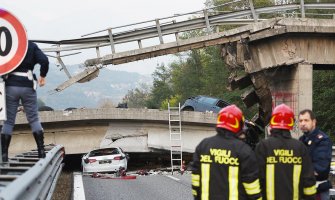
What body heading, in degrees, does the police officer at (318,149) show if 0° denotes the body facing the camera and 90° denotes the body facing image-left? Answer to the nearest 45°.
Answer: approximately 45°

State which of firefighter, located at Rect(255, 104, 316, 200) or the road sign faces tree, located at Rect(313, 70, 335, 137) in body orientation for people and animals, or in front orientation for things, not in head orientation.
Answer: the firefighter

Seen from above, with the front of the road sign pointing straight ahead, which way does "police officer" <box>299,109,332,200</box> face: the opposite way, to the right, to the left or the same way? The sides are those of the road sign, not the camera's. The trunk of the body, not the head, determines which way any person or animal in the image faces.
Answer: to the right

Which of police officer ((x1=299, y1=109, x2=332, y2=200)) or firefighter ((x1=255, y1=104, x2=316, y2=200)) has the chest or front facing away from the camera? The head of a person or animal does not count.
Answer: the firefighter

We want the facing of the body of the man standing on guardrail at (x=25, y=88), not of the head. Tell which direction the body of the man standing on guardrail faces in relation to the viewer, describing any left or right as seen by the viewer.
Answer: facing away from the viewer

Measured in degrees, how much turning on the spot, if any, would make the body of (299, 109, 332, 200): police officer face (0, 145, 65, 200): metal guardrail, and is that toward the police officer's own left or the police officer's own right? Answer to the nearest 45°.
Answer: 0° — they already face it

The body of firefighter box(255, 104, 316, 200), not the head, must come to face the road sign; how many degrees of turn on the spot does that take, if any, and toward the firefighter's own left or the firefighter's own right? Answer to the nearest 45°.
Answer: approximately 90° to the firefighter's own left

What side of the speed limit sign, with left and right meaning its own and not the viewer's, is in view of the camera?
front

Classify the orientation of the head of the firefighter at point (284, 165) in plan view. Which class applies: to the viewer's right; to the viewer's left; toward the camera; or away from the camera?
away from the camera

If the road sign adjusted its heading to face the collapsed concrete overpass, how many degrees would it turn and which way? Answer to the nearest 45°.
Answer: approximately 135° to its left

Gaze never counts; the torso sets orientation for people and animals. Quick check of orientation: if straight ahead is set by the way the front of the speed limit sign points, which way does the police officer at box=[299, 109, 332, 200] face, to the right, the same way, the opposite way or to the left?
to the right

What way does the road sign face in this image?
toward the camera

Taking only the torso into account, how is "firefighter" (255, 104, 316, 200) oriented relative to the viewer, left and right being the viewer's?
facing away from the viewer
